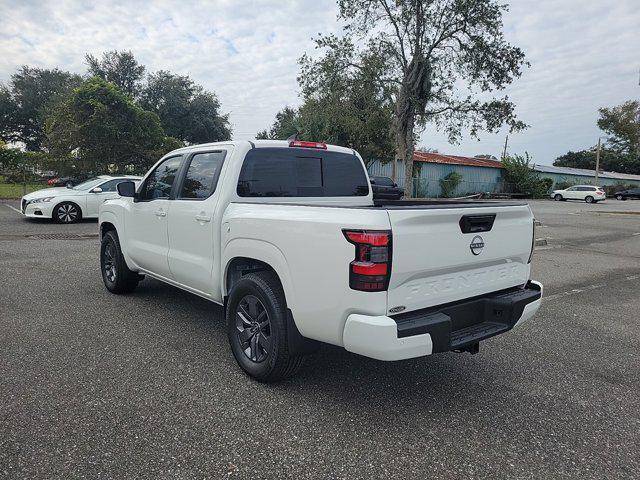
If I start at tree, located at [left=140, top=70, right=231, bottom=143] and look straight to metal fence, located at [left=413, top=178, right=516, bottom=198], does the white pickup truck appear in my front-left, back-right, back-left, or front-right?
front-right

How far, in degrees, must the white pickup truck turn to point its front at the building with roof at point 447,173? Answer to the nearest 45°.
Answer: approximately 45° to its right

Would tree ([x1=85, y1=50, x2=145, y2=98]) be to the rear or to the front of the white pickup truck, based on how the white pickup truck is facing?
to the front

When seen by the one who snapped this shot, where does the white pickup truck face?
facing away from the viewer and to the left of the viewer

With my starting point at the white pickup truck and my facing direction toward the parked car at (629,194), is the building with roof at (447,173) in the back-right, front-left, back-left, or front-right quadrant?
front-left

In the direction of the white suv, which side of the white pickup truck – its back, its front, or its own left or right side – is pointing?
right

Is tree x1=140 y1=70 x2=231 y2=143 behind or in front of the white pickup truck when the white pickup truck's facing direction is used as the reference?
in front

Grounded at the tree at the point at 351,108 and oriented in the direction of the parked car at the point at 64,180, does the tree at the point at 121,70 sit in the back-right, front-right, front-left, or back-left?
front-right

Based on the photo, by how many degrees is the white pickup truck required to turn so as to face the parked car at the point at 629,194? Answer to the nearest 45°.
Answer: approximately 90° to its right

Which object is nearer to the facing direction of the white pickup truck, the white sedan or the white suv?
the white sedan

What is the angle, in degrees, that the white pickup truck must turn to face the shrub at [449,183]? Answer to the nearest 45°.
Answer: approximately 45° to its right

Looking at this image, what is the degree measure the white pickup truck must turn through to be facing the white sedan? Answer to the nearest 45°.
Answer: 0° — it already faces it

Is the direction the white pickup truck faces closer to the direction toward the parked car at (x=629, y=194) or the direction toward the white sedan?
the white sedan

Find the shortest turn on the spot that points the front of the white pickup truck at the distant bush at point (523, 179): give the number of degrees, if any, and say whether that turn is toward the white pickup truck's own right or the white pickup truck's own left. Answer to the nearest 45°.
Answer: approximately 90° to the white pickup truck's own right
